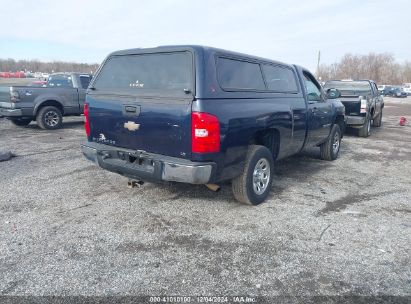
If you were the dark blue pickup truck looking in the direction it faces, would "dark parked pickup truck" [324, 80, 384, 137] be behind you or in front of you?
in front

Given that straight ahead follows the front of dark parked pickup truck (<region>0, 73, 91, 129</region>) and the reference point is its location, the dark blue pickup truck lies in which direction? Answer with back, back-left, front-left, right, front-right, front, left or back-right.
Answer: back-right

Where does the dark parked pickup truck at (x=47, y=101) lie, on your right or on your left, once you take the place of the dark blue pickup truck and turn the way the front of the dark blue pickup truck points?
on your left

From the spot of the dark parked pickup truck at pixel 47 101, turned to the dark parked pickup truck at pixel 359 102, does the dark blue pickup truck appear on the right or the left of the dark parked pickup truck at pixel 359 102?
right

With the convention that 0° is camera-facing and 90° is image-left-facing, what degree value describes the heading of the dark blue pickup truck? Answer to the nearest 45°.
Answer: approximately 225°
